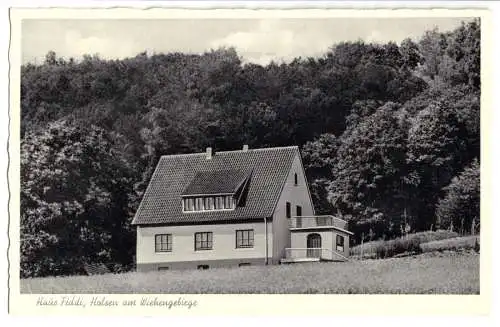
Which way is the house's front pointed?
toward the camera

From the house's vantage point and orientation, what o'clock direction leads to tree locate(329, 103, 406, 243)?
The tree is roughly at 7 o'clock from the house.

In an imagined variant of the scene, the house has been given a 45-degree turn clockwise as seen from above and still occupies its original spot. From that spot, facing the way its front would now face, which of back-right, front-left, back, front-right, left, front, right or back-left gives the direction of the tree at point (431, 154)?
back-left

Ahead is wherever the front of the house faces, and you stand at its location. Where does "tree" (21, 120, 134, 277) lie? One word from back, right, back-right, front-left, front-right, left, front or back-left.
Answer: right

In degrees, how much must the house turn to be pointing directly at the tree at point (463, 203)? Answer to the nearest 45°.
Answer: approximately 90° to its left
